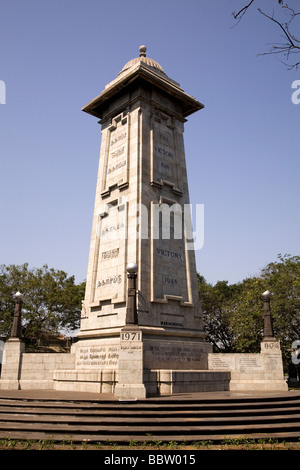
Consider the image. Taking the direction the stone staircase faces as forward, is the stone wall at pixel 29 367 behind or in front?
behind

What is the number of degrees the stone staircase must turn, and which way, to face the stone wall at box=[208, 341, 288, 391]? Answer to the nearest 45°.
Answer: approximately 135° to its left

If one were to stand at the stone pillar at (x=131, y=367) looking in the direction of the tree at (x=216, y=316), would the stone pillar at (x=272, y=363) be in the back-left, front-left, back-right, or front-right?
front-right

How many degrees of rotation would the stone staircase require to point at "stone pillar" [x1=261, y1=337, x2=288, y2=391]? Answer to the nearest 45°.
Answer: approximately 135° to its left

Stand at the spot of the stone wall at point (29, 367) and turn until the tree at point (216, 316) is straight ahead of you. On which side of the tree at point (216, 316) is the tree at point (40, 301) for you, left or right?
left

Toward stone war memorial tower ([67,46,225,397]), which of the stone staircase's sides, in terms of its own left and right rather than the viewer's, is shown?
back

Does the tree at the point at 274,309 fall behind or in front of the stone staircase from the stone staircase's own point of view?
behind

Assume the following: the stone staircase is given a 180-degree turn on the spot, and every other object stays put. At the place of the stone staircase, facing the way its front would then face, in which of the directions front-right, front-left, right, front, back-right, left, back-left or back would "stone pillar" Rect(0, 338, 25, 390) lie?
front-left

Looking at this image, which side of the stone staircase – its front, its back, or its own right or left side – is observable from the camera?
front
